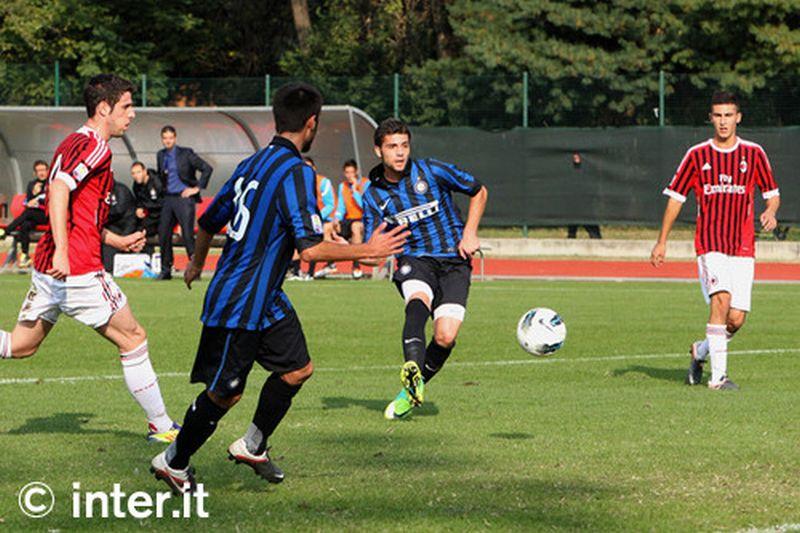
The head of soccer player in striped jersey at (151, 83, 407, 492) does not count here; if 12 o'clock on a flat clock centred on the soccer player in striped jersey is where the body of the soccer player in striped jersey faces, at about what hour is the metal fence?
The metal fence is roughly at 11 o'clock from the soccer player in striped jersey.

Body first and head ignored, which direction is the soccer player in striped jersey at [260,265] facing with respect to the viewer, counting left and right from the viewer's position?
facing away from the viewer and to the right of the viewer

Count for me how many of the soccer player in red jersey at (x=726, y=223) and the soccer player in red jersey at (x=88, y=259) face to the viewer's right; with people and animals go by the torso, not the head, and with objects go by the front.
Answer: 1

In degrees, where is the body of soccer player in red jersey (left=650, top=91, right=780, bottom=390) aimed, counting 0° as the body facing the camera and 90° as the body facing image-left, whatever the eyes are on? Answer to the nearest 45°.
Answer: approximately 0°

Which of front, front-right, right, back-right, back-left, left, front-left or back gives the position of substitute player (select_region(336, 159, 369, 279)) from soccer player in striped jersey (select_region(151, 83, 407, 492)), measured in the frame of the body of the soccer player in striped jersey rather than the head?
front-left

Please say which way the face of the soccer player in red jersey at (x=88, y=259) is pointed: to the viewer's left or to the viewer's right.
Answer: to the viewer's right

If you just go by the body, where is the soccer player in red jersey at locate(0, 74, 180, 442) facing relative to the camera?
to the viewer's right
